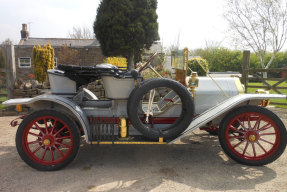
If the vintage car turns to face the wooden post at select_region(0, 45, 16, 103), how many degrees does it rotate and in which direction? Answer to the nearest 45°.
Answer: approximately 135° to its left

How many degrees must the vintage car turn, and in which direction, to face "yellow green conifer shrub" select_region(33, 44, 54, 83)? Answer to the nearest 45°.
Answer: approximately 135° to its left

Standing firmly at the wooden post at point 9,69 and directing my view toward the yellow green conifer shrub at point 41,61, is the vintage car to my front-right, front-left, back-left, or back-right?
back-right

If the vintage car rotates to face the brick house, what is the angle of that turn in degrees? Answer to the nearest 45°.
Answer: approximately 135° to its left

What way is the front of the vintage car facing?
to the viewer's right
